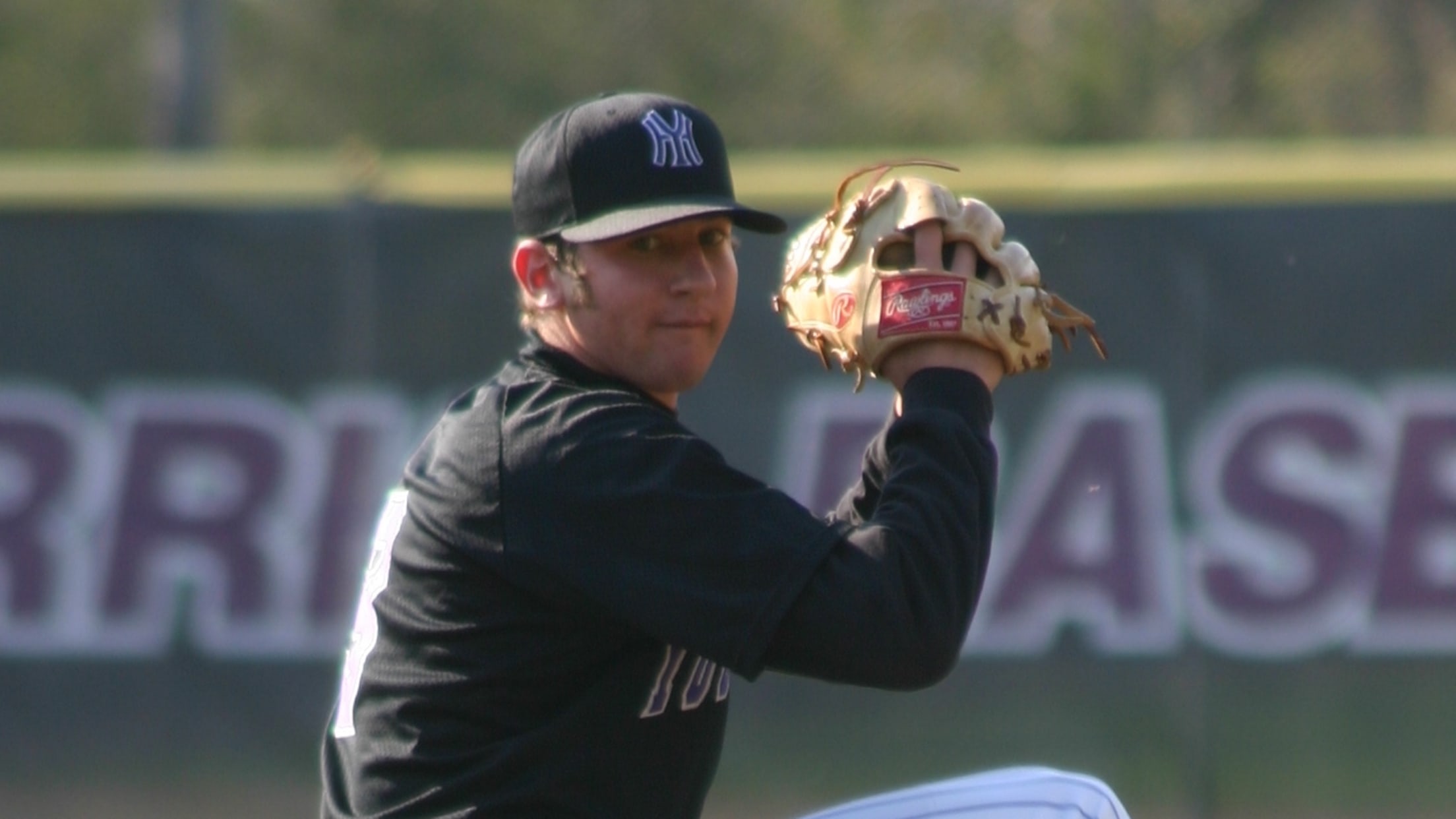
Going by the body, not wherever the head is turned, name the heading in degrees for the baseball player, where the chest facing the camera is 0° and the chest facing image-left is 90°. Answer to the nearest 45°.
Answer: approximately 270°
